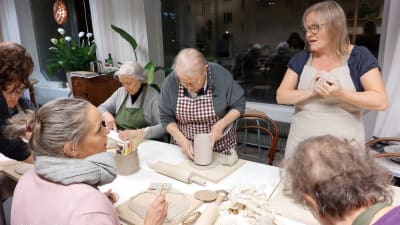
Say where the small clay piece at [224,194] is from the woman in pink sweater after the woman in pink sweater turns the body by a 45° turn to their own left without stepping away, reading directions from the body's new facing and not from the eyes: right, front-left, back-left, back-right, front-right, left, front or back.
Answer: right

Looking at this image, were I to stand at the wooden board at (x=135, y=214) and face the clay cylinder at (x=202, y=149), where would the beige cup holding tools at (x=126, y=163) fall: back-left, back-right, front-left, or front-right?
front-left

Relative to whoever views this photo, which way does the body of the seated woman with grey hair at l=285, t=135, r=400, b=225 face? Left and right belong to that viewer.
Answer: facing away from the viewer and to the left of the viewer

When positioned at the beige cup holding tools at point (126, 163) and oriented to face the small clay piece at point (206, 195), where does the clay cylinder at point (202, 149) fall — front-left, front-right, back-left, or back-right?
front-left

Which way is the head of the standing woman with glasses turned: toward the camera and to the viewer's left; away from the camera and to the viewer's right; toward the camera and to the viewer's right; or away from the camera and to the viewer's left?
toward the camera and to the viewer's left

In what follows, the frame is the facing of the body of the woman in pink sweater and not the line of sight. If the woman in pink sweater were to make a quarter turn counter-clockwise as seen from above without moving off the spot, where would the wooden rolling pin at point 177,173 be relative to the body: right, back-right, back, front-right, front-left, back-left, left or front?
right

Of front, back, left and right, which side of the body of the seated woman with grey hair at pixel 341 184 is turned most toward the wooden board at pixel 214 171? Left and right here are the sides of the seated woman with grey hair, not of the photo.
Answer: front

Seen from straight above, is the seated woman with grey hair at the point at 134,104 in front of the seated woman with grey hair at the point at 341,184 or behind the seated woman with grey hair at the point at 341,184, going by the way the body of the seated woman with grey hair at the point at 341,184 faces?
in front

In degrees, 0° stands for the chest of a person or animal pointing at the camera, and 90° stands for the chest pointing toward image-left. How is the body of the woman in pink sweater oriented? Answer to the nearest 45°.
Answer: approximately 225°

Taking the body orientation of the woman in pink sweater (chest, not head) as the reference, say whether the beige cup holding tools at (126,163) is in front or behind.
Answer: in front

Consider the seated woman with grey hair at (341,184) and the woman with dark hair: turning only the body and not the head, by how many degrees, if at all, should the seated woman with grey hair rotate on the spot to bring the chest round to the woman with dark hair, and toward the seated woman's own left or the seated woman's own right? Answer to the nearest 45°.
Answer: approximately 45° to the seated woman's own left

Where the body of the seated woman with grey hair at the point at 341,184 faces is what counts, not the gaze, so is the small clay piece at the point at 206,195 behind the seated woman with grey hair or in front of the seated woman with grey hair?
in front

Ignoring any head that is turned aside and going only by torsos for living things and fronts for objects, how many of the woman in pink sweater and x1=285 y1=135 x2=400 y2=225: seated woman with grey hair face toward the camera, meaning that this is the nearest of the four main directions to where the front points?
0

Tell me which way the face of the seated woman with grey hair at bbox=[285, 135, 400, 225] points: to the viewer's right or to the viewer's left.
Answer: to the viewer's left

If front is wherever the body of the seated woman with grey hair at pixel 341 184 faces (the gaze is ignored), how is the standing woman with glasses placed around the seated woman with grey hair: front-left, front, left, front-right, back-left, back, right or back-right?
front-right

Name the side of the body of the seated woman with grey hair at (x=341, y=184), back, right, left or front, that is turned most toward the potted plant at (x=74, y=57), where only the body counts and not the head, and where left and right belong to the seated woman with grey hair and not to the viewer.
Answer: front
